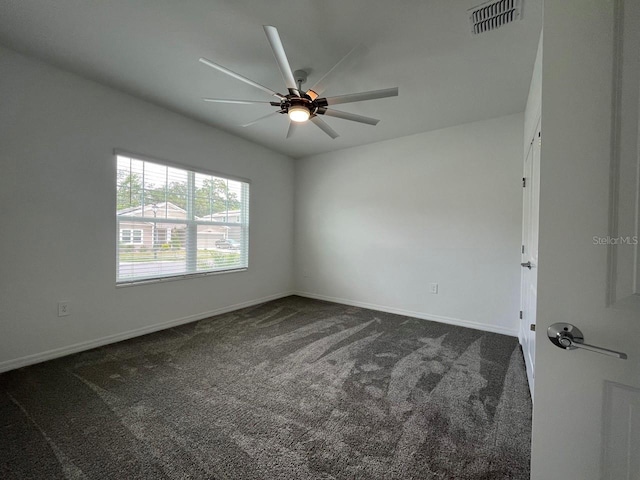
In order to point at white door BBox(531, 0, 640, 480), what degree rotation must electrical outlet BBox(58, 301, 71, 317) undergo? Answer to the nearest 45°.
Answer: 0° — it already faces it

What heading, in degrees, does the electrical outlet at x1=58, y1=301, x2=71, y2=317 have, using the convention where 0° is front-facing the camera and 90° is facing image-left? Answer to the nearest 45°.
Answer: approximately 0°
